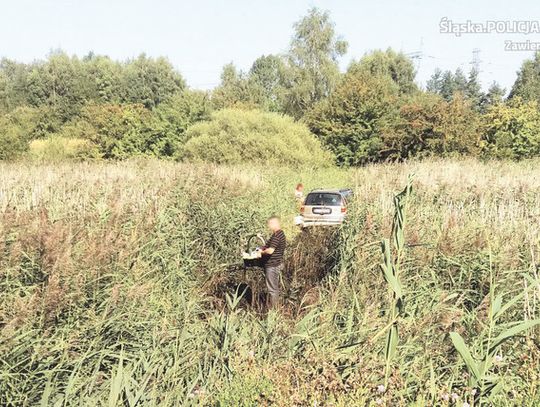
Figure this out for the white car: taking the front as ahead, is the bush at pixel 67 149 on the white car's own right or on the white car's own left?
on the white car's own left

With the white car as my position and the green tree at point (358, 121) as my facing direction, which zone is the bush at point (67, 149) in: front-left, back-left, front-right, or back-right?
front-left

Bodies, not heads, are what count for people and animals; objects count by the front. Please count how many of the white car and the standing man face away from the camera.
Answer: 1

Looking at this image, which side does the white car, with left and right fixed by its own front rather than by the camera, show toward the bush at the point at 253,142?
front

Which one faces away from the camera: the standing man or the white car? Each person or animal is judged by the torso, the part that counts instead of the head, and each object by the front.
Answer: the white car

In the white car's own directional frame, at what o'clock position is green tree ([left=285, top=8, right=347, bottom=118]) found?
The green tree is roughly at 12 o'clock from the white car.

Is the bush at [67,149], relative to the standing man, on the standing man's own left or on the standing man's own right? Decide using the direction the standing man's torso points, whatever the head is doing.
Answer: on the standing man's own right

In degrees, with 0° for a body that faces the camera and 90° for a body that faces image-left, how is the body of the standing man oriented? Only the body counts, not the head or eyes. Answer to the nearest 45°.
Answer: approximately 90°

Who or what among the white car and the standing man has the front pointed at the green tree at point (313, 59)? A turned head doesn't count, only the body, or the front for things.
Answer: the white car

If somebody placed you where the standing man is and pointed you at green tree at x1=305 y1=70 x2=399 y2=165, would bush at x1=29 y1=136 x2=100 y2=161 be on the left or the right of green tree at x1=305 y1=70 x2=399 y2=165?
left

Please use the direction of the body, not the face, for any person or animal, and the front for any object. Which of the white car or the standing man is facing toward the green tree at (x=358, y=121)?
the white car

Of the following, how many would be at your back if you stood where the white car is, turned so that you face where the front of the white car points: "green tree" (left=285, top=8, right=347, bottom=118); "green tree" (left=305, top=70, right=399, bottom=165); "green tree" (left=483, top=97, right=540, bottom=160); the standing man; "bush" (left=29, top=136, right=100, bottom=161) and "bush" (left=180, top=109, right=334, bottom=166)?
1

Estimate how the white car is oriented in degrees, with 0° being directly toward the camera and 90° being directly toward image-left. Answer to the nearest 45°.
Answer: approximately 180°

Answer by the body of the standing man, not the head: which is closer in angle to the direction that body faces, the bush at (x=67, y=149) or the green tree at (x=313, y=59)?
the bush

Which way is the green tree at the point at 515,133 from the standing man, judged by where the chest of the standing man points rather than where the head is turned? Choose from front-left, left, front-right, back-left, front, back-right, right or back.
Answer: back-right

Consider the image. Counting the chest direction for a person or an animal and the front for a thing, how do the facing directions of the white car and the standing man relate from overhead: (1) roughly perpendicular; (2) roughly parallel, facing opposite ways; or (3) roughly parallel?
roughly perpendicular
